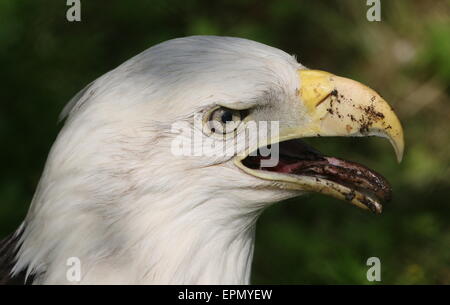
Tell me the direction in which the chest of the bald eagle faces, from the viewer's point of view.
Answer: to the viewer's right
